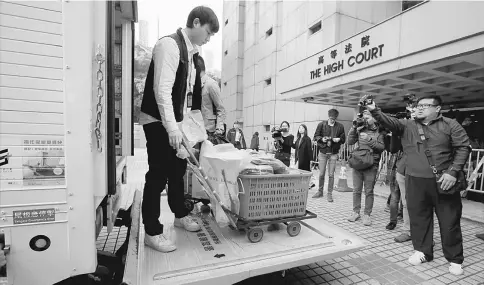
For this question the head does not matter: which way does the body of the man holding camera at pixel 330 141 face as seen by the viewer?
toward the camera

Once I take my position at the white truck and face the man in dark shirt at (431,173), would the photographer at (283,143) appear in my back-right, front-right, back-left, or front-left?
front-left

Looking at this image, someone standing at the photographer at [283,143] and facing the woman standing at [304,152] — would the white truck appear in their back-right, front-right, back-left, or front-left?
back-right

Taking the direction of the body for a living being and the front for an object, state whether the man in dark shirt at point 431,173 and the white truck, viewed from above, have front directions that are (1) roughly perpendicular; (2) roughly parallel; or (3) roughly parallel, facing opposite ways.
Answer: roughly parallel

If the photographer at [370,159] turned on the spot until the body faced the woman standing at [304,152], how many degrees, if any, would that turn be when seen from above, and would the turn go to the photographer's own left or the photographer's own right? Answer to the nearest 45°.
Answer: approximately 90° to the photographer's own right

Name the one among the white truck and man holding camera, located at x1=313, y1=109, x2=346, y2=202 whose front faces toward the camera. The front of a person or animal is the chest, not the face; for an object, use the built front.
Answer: the man holding camera

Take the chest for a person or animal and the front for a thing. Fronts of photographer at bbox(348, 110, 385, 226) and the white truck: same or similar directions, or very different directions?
same or similar directions

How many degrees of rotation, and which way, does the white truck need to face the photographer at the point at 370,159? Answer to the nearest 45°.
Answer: approximately 135° to its right

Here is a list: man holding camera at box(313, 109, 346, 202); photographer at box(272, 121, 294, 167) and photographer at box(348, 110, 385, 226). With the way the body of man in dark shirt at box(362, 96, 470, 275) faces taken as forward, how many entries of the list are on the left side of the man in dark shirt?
0

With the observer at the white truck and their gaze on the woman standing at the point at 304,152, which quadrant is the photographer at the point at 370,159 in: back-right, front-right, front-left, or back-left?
front-right

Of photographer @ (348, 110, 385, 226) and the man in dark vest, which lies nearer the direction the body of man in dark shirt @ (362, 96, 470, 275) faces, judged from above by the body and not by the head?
the man in dark vest

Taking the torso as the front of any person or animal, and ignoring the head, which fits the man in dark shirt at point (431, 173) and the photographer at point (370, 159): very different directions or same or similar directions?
same or similar directions

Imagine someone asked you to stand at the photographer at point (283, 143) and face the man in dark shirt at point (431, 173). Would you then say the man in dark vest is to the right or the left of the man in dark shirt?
right

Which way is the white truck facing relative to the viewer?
to the viewer's left
